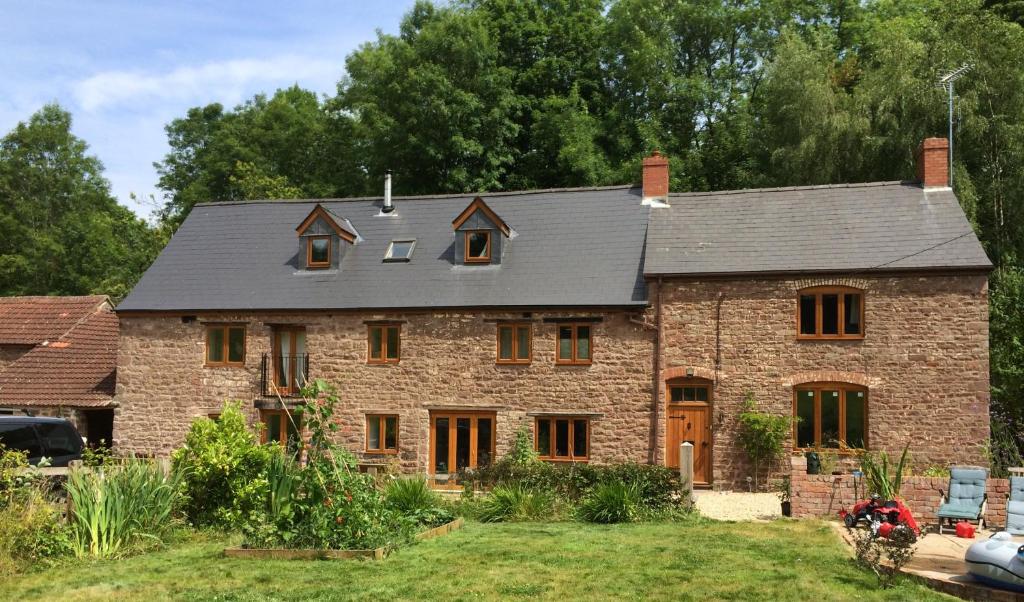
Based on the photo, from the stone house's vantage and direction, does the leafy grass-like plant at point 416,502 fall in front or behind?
in front

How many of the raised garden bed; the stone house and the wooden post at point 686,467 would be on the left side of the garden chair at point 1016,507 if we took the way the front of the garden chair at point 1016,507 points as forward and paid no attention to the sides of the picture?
0

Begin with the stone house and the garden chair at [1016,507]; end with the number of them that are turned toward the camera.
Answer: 2

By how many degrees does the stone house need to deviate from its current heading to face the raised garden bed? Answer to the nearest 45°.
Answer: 0° — it already faces it

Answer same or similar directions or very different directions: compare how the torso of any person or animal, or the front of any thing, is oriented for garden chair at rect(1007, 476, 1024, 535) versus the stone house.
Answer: same or similar directions

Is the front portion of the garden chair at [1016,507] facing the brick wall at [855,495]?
no

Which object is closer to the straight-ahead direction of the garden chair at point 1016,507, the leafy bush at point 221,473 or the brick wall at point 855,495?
the leafy bush

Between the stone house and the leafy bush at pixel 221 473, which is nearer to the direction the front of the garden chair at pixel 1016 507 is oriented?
the leafy bush

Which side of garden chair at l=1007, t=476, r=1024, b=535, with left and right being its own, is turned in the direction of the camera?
front

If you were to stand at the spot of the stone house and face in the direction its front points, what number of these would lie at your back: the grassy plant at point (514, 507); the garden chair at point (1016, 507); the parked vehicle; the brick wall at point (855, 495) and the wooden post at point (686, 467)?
0
